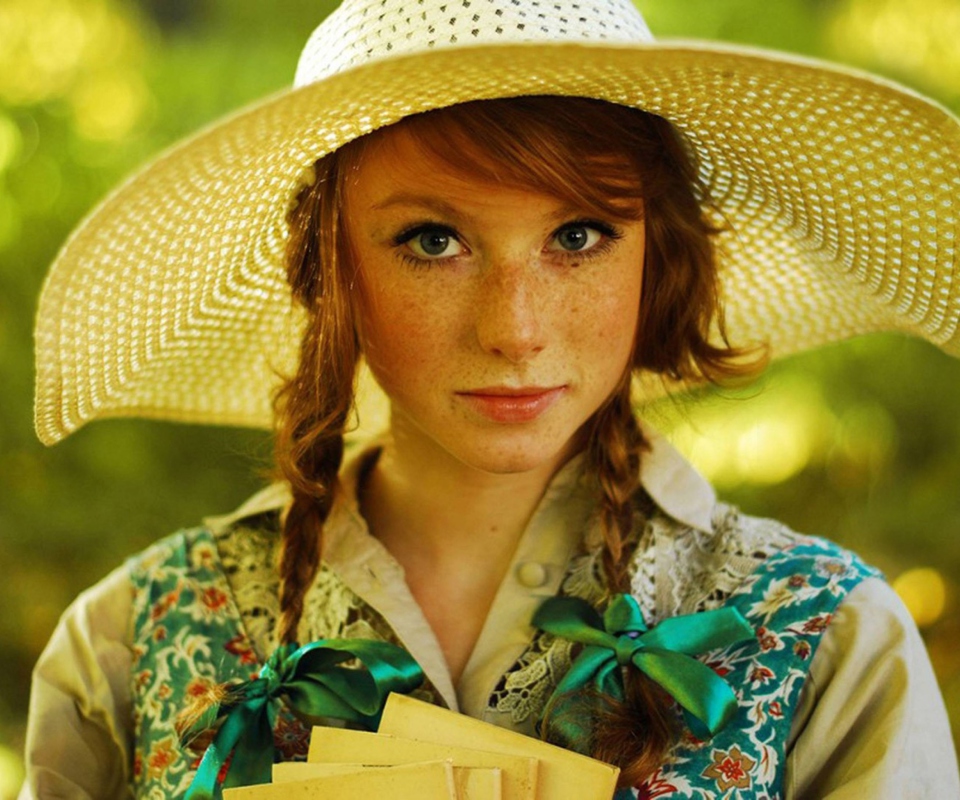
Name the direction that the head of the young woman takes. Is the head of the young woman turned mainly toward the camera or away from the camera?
toward the camera

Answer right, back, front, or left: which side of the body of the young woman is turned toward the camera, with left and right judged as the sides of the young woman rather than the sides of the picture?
front
